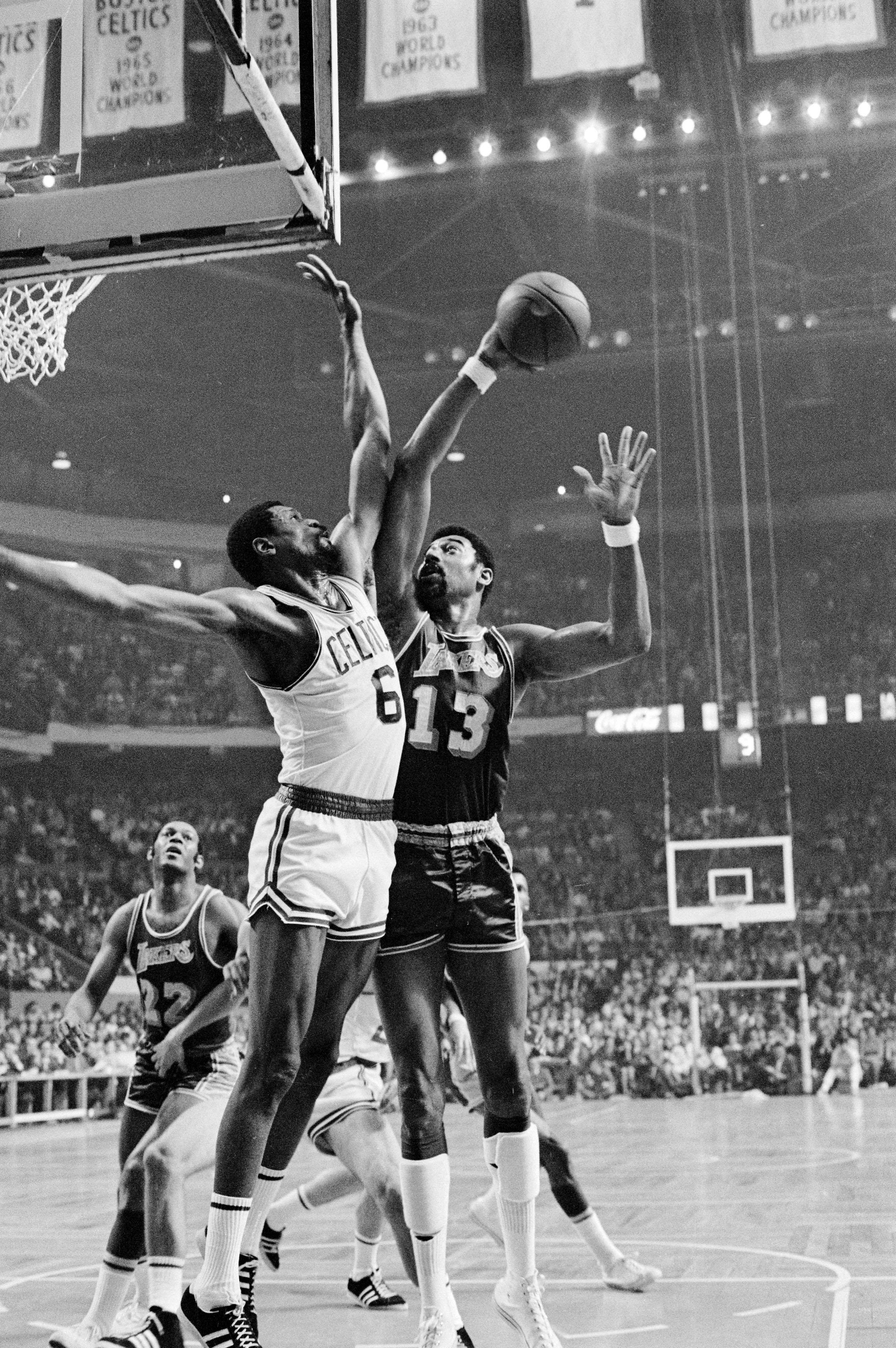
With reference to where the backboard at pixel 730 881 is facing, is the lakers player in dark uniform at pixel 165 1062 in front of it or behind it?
in front

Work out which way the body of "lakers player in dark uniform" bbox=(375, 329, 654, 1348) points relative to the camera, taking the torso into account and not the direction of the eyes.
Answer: toward the camera

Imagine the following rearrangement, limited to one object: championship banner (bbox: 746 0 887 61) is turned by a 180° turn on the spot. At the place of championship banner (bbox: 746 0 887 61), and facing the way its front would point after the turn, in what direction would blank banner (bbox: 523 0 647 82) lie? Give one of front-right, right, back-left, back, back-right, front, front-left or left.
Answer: left

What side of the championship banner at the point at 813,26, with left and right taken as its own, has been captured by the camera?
front

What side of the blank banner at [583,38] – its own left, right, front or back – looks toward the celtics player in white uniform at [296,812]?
front

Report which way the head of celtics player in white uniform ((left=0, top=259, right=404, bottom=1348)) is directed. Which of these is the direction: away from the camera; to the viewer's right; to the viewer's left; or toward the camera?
to the viewer's right

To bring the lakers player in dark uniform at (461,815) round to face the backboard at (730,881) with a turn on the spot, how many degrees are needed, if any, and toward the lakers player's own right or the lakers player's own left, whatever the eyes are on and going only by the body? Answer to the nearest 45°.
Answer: approximately 180°

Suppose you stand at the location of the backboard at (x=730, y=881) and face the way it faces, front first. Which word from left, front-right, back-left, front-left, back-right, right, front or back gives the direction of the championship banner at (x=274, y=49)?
front
